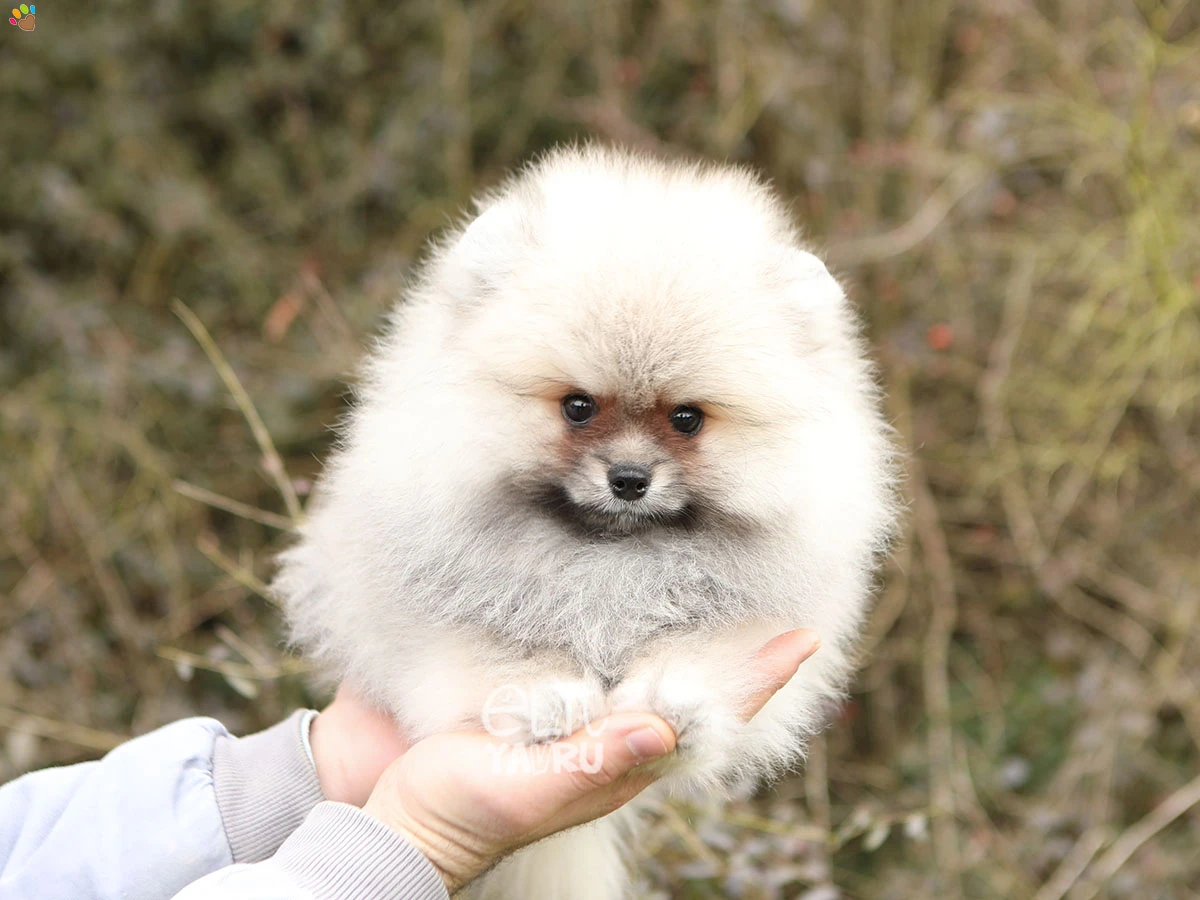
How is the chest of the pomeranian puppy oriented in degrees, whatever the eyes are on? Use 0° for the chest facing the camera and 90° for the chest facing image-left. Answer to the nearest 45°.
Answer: approximately 0°
